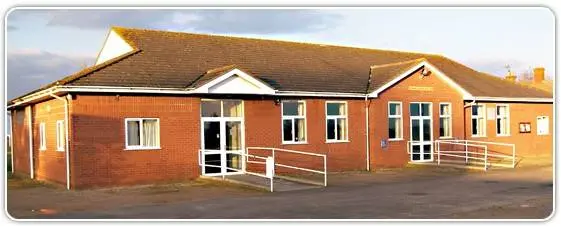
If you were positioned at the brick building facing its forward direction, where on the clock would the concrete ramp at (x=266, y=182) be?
The concrete ramp is roughly at 1 o'clock from the brick building.

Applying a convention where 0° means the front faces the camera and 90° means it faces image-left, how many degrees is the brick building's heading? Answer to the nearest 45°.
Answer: approximately 315°
